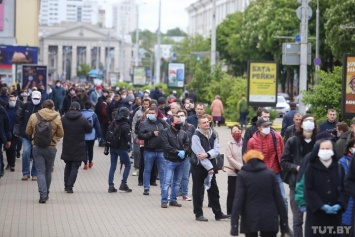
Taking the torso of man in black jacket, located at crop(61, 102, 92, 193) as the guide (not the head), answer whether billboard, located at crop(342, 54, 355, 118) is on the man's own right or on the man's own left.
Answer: on the man's own right

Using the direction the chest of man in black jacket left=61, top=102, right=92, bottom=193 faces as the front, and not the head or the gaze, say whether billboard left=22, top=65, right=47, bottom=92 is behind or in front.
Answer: in front

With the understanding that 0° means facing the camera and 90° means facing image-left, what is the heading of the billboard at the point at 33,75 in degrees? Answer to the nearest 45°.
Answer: approximately 0°

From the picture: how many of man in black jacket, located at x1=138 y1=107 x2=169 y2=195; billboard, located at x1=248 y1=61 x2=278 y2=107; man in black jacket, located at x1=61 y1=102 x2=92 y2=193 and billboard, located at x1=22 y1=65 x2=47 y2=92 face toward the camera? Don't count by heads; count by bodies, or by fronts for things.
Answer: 3

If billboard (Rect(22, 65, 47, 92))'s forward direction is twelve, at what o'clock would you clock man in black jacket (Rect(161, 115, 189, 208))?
The man in black jacket is roughly at 12 o'clock from the billboard.

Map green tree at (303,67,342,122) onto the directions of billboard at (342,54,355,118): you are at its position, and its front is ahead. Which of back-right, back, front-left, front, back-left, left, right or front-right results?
back

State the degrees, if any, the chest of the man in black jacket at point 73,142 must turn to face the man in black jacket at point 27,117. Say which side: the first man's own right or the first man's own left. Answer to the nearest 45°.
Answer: approximately 45° to the first man's own left

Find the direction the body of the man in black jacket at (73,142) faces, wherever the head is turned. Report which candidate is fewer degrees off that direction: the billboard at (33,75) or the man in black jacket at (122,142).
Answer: the billboard

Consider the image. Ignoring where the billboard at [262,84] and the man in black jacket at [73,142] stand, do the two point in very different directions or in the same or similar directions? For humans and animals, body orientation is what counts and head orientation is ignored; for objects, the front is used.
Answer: very different directions

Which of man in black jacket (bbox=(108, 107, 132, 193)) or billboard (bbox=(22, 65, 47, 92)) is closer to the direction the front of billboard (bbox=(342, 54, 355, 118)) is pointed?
the man in black jacket

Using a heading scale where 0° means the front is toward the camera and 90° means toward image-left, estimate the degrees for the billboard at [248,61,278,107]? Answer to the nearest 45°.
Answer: approximately 0°

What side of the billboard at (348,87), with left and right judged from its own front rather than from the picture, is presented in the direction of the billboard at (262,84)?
back

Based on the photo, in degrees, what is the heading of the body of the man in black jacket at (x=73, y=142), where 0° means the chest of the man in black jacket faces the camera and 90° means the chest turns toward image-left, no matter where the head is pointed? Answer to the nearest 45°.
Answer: approximately 180°
